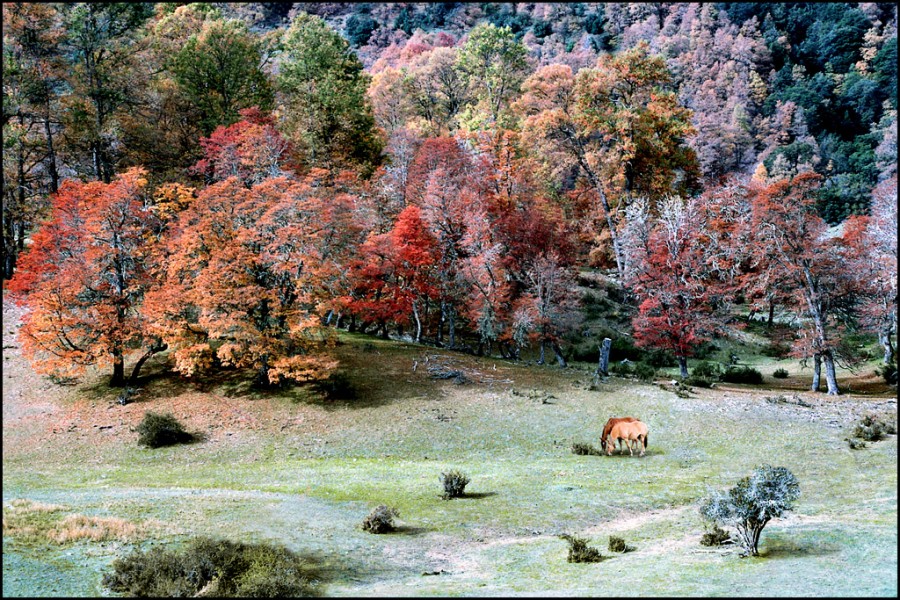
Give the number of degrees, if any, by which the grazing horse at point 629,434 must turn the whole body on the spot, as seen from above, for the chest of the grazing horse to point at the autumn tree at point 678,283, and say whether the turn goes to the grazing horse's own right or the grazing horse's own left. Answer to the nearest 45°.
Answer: approximately 90° to the grazing horse's own right

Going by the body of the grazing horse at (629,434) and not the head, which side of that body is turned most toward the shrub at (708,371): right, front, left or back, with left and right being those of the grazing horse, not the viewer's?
right

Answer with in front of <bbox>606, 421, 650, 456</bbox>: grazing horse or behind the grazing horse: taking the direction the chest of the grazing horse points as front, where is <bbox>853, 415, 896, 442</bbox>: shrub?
behind

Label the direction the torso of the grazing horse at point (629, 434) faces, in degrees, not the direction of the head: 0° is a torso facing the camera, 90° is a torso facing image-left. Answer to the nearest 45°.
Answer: approximately 90°

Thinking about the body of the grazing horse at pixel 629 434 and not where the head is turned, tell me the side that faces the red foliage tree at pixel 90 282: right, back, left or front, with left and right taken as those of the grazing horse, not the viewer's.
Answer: front

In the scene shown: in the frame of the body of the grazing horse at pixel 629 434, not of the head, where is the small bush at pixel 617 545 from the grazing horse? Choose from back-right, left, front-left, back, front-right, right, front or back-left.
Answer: left

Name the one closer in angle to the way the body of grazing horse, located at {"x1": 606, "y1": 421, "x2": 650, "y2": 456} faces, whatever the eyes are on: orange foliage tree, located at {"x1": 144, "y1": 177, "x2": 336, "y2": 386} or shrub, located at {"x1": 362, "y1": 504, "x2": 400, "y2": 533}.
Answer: the orange foliage tree

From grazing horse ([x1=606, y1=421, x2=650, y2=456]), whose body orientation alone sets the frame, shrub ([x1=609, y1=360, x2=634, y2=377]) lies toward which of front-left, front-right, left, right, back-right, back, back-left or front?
right

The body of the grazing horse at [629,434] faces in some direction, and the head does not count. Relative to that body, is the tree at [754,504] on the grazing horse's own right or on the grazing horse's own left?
on the grazing horse's own left

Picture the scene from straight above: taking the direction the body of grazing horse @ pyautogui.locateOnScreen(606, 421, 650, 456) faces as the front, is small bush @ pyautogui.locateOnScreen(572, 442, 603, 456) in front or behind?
in front

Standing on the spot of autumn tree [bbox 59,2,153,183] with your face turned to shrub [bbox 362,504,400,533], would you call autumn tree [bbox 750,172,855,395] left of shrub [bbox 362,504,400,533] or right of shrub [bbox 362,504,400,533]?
left
